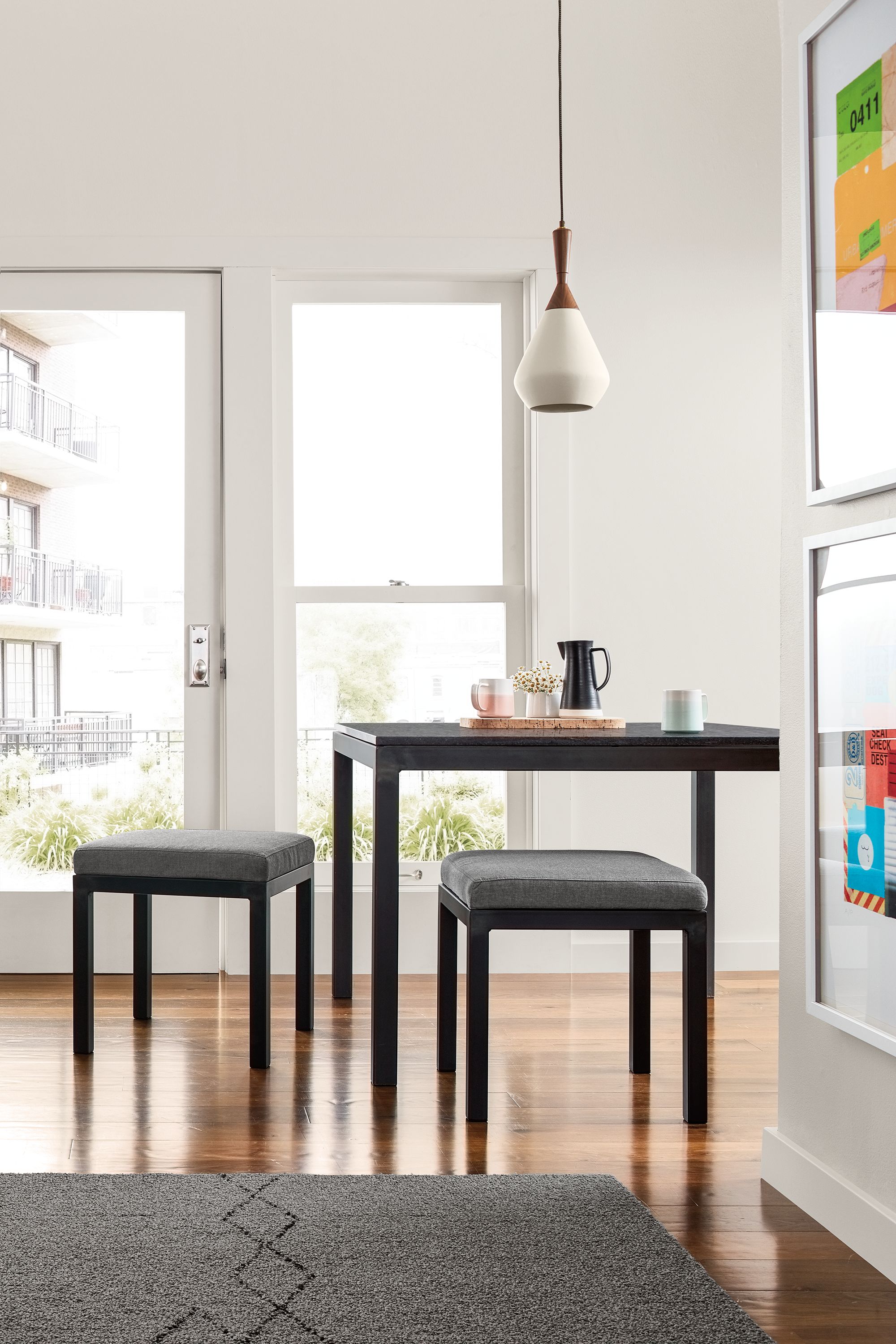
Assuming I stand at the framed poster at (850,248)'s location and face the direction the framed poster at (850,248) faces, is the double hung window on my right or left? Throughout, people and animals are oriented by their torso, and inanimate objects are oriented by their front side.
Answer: on my right

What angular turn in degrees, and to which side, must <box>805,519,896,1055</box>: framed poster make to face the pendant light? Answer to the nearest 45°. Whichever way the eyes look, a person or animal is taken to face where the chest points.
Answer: approximately 90° to its right

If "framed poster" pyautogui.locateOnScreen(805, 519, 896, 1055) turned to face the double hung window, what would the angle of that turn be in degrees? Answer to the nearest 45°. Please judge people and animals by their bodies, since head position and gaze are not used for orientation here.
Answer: approximately 90° to its right

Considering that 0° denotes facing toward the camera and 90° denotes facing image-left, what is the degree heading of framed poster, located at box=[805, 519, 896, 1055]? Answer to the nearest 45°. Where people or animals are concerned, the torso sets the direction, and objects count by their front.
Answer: approximately 45°

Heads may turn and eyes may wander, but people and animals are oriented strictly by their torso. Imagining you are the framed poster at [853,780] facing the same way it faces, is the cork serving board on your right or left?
on your right

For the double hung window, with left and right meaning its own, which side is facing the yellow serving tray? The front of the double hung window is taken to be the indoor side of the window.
front

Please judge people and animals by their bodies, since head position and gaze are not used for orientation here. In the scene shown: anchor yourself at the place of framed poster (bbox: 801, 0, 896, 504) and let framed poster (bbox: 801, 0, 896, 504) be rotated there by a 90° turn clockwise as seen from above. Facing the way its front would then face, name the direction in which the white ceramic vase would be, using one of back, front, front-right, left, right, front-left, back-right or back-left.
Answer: front

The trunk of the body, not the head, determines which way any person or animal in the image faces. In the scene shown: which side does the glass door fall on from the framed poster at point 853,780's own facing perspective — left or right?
on its right

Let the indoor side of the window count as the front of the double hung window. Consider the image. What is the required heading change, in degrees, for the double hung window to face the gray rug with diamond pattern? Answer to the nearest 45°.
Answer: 0° — it already faces it

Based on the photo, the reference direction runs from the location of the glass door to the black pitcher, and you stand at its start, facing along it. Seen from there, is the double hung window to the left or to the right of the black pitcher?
left

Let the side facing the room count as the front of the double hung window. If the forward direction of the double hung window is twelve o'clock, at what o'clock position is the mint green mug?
The mint green mug is roughly at 11 o'clock from the double hung window.

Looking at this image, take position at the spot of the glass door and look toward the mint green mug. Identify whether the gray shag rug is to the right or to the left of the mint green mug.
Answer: right

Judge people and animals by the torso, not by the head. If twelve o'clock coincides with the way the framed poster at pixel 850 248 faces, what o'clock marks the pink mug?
The pink mug is roughly at 3 o'clock from the framed poster.

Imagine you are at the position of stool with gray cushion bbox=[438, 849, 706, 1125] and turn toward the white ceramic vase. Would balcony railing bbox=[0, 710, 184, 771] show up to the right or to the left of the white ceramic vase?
left
